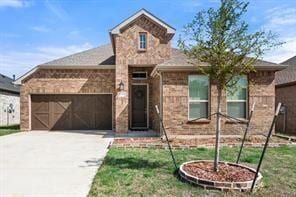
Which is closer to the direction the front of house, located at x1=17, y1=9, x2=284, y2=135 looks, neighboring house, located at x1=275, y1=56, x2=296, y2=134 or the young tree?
the young tree

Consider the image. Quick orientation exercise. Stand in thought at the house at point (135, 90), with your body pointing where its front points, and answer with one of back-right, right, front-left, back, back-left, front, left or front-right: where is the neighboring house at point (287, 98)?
left

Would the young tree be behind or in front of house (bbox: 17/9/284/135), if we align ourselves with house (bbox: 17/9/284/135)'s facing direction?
in front

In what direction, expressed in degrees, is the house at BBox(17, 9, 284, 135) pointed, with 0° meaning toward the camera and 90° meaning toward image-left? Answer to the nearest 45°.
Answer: approximately 0°

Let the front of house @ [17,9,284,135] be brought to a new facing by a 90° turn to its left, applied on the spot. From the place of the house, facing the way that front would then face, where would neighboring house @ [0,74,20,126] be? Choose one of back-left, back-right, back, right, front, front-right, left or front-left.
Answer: back-left
